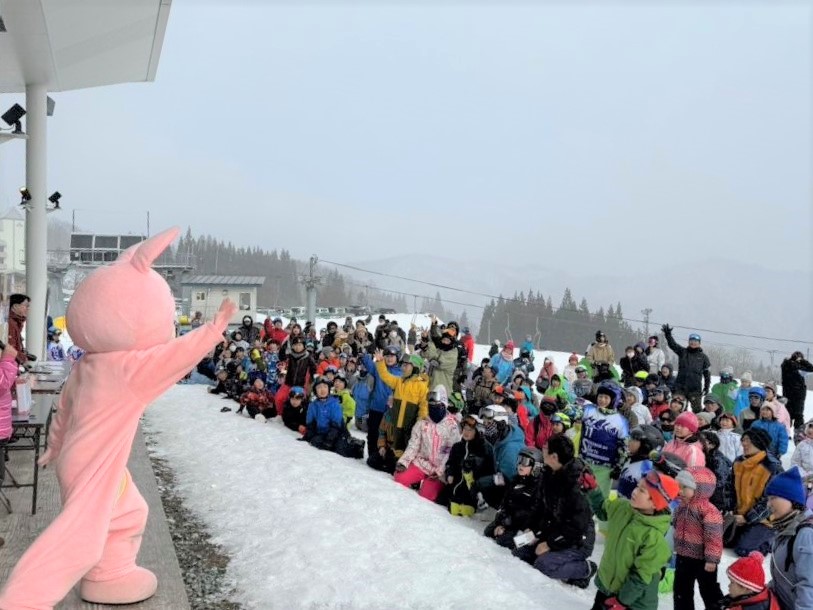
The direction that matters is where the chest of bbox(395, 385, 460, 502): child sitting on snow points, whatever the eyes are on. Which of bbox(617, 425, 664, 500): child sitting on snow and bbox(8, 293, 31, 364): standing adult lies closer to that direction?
the standing adult

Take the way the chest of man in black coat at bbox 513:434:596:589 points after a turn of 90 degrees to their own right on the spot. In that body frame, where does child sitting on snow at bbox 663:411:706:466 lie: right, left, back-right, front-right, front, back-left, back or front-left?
front-right

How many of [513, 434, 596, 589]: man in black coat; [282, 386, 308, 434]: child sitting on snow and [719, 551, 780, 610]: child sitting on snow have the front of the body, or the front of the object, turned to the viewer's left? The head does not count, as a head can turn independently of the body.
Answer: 2

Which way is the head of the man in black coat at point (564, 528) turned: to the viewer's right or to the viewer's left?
to the viewer's left

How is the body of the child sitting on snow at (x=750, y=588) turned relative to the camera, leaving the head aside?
to the viewer's left

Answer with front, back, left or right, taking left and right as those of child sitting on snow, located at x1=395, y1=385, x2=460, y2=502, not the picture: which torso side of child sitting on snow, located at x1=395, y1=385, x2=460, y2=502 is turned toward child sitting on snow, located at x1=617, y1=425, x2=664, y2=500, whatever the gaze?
left

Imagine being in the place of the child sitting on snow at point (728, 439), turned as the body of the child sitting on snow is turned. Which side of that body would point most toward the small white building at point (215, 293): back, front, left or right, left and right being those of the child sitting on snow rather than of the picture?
right

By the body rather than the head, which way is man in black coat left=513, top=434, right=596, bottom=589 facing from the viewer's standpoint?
to the viewer's left

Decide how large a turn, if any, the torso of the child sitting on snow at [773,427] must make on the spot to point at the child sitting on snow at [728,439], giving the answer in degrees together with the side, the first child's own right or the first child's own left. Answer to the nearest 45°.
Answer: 0° — they already face them
